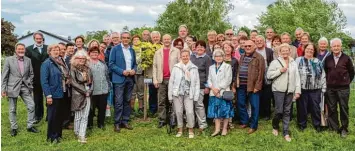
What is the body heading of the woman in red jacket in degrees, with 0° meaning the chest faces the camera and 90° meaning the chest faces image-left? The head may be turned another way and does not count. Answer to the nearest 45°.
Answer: approximately 0°

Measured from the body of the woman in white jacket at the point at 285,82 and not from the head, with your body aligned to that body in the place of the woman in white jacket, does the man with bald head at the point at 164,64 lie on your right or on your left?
on your right

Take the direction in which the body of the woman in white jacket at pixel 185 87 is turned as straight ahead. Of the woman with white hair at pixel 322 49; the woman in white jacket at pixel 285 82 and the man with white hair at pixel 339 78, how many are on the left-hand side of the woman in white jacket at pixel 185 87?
3

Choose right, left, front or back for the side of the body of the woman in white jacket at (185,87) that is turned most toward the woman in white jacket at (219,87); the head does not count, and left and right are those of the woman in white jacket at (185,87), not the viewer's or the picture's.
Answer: left

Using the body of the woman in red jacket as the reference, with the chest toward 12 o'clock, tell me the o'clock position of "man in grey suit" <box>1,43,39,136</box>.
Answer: The man in grey suit is roughly at 2 o'clock from the woman in red jacket.

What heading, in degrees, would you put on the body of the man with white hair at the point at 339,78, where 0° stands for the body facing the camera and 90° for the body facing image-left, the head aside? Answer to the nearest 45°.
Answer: approximately 0°

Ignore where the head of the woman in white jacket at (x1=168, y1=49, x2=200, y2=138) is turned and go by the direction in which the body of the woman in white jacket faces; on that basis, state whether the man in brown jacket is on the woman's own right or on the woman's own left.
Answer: on the woman's own left
